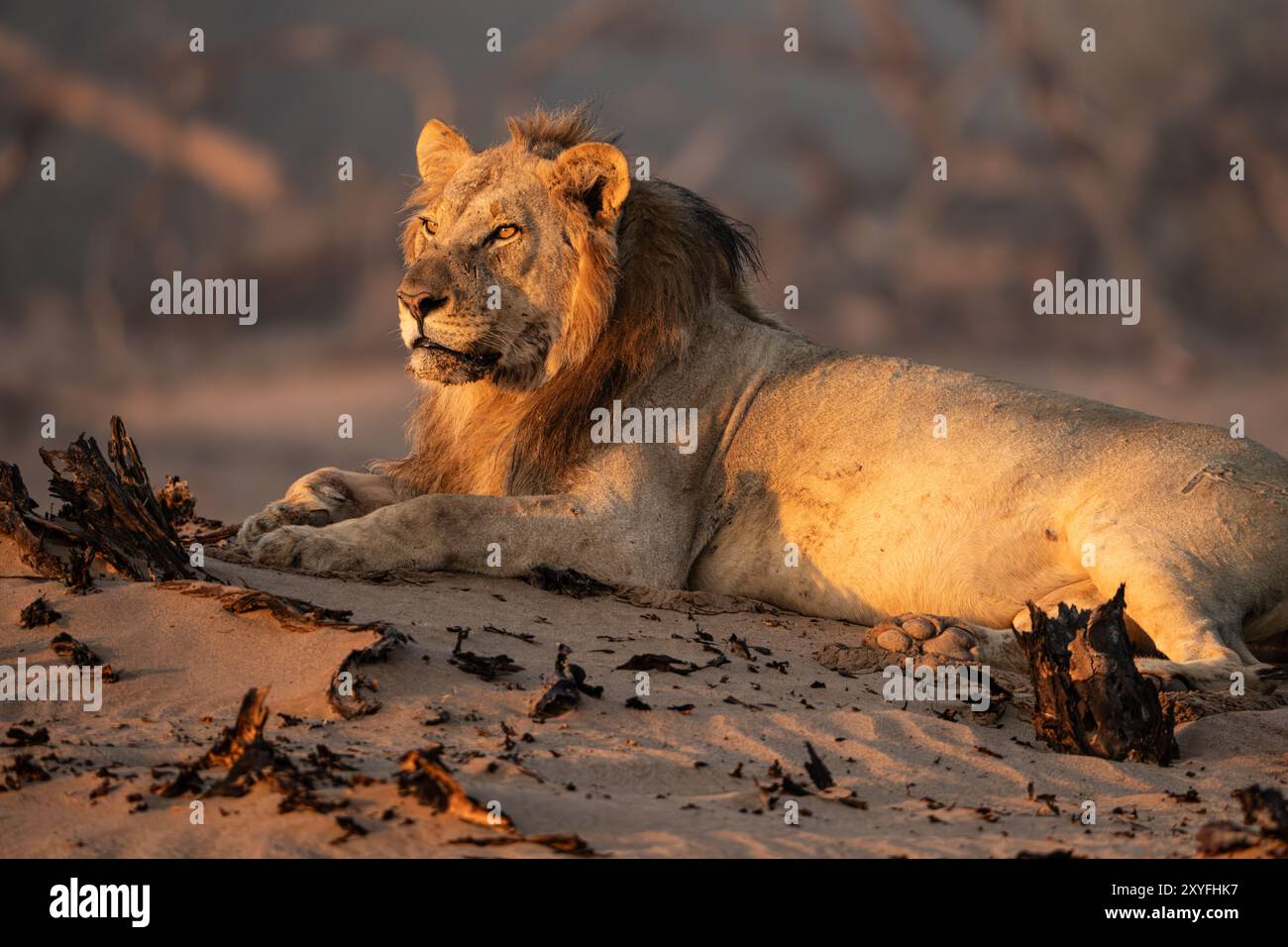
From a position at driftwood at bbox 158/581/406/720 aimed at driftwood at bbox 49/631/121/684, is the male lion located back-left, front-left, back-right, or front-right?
back-right

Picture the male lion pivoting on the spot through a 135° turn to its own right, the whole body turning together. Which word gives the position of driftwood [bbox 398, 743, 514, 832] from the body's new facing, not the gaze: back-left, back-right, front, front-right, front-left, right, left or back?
back-right

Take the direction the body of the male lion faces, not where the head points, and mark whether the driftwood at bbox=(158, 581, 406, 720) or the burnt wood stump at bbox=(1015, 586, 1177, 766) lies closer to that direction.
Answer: the driftwood

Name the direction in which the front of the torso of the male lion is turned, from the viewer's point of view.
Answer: to the viewer's left

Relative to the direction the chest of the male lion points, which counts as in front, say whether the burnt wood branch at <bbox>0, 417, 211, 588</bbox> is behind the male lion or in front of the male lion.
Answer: in front

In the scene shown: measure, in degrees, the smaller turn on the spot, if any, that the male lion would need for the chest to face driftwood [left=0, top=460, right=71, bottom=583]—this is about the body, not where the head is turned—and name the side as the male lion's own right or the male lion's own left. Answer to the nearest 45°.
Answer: approximately 45° to the male lion's own left

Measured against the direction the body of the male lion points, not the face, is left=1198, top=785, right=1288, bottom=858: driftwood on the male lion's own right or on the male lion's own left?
on the male lion's own left

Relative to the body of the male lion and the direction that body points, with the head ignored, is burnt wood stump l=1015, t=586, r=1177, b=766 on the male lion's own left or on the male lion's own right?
on the male lion's own left

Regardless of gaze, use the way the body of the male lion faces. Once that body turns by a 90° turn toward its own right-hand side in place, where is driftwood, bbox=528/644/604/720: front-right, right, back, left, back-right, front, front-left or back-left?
back

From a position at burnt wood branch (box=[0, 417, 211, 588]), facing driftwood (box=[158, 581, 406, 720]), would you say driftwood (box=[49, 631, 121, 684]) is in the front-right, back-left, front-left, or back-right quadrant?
front-right

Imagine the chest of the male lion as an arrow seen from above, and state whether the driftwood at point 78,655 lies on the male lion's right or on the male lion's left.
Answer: on the male lion's left

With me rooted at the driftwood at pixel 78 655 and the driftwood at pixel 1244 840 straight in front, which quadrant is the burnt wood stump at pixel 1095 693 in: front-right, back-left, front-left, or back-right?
front-left

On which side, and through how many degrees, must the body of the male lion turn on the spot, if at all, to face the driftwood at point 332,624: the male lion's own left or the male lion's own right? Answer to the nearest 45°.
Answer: approximately 45° to the male lion's own left
